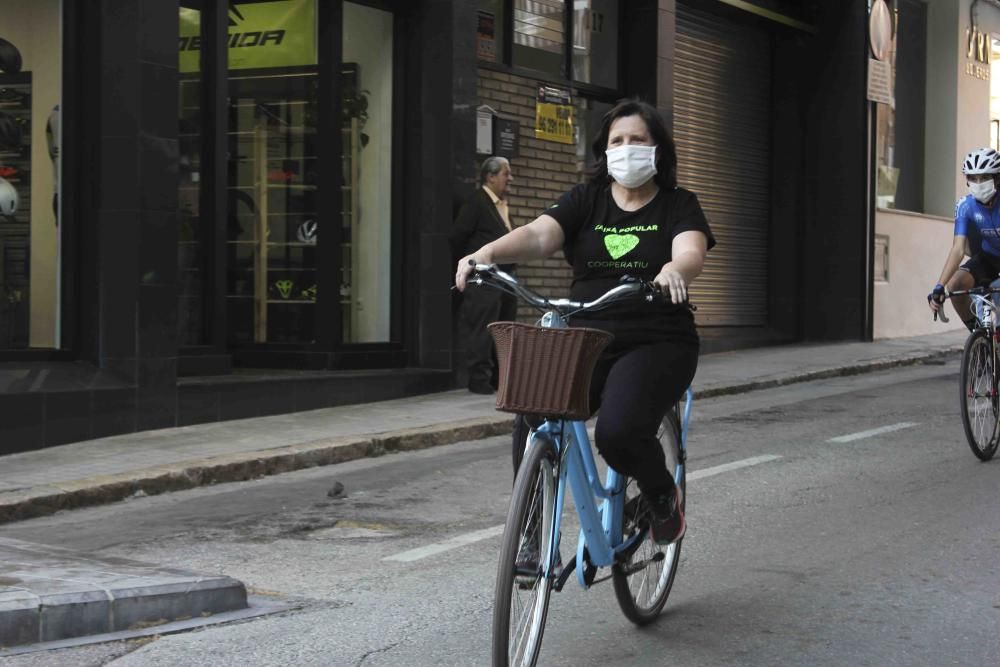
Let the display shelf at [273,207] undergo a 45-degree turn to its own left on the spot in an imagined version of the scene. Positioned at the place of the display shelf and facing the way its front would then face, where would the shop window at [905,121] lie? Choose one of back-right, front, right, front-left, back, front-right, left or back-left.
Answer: left

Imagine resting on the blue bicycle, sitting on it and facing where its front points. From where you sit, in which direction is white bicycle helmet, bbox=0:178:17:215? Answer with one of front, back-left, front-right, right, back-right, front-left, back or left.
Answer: right

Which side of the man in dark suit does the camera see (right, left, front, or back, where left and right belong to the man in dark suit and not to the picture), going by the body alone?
right

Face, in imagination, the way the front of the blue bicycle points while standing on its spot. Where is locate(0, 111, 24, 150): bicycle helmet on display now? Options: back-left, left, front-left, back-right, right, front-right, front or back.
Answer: right

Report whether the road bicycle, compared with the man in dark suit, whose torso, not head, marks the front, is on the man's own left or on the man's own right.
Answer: on the man's own right

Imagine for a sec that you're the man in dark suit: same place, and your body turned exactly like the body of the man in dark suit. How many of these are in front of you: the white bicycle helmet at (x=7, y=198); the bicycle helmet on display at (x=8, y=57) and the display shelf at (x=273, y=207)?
0

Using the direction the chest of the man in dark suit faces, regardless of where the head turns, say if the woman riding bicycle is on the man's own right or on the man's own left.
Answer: on the man's own right

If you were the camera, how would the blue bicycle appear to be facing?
facing the viewer and to the left of the viewer

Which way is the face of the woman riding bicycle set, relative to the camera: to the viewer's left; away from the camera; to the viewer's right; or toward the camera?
toward the camera

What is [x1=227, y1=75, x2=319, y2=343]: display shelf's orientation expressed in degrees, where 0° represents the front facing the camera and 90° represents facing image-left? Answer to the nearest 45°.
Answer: approximately 0°

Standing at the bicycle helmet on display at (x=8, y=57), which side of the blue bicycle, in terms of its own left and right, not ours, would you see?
right
